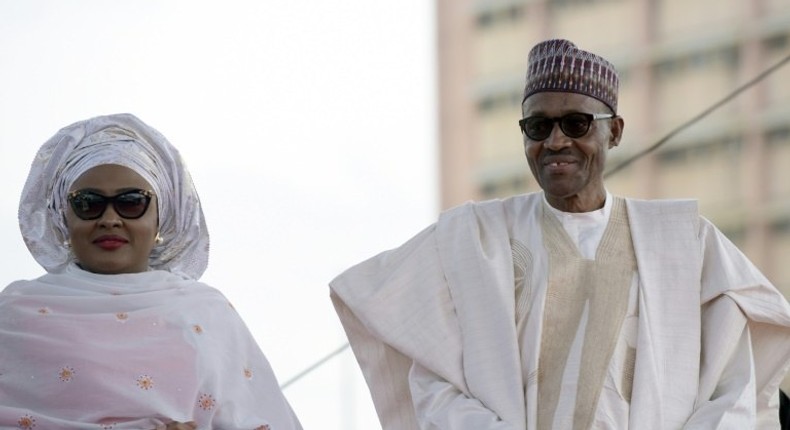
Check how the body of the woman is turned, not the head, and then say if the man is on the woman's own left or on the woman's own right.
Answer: on the woman's own left

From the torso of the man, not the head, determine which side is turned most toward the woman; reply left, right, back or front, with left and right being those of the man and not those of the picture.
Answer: right

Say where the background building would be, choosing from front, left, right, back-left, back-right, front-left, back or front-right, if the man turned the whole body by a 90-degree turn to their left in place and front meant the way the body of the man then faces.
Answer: left

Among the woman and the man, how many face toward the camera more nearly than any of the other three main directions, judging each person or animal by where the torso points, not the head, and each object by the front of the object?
2

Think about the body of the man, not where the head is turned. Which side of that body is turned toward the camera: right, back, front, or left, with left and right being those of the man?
front

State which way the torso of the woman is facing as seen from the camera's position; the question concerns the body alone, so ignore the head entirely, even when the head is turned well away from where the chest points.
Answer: toward the camera
